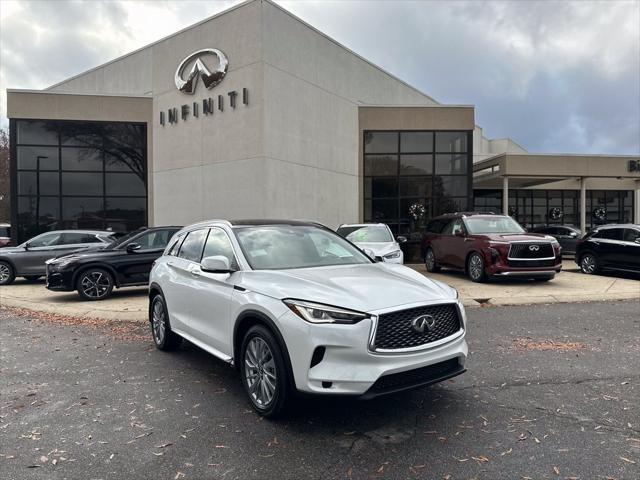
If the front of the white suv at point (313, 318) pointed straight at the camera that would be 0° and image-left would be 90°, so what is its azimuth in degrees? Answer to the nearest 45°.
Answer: approximately 315°

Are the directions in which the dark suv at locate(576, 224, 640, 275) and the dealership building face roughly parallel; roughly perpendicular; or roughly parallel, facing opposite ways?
roughly perpendicular

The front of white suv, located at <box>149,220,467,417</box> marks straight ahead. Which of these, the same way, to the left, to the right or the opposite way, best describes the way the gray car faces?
to the right

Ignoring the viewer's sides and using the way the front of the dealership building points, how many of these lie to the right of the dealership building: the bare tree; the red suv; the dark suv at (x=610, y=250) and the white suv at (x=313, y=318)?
1

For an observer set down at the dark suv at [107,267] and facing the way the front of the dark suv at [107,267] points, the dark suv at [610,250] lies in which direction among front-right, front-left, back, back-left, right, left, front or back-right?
back

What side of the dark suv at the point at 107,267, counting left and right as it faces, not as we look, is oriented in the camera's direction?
left

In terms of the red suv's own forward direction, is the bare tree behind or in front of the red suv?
behind

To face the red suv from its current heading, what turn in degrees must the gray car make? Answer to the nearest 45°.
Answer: approximately 135° to its left

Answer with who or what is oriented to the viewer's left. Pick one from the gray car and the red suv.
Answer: the gray car

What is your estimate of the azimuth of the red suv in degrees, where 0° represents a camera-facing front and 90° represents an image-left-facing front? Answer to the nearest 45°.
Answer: approximately 315°

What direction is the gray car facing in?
to the viewer's left
